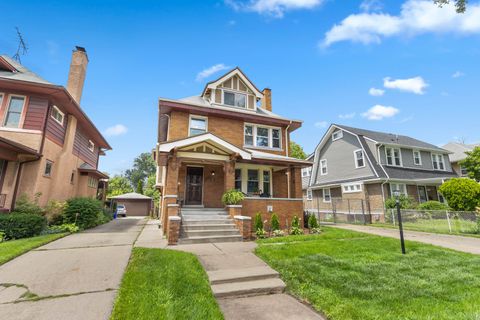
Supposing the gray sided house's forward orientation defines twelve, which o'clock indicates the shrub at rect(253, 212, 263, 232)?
The shrub is roughly at 2 o'clock from the gray sided house.

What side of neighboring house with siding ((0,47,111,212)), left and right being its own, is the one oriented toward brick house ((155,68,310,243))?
left

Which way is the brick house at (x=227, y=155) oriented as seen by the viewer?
toward the camera

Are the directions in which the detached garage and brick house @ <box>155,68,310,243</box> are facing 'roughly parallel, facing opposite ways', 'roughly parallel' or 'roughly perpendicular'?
roughly parallel

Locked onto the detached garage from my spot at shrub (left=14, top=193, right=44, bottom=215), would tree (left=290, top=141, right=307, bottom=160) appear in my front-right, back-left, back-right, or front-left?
front-right

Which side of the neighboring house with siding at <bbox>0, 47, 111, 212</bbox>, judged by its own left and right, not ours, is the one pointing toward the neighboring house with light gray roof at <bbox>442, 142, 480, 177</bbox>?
left

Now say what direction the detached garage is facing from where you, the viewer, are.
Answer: facing the viewer

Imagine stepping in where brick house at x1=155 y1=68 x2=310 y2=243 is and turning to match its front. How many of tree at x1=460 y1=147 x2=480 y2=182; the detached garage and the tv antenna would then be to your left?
1

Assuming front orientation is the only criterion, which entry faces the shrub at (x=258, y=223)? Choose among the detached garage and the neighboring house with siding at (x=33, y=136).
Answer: the detached garage
